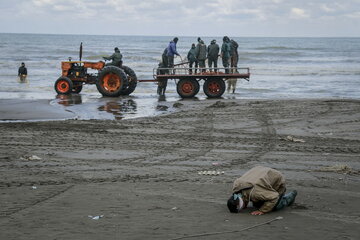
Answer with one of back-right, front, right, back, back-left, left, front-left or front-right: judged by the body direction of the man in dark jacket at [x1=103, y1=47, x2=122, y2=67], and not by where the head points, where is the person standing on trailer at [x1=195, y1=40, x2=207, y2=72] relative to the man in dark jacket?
back

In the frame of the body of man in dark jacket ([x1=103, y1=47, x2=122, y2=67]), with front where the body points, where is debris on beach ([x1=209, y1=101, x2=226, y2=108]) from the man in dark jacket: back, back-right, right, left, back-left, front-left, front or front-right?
back-left

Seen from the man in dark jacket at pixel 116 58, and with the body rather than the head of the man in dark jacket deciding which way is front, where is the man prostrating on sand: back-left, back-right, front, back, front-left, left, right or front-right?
left

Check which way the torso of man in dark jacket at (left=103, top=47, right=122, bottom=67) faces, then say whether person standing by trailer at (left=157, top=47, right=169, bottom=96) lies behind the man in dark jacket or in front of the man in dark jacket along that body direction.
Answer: behind

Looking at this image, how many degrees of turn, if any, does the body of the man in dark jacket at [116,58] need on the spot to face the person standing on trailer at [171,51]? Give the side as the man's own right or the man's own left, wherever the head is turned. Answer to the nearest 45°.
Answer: approximately 180°

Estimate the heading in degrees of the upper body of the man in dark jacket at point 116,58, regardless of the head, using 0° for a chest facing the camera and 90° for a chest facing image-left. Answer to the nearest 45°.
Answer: approximately 90°
